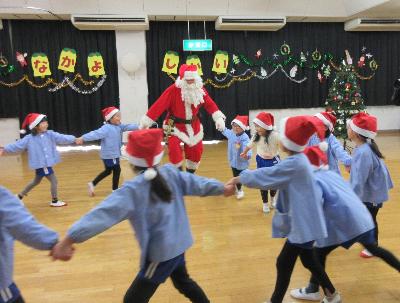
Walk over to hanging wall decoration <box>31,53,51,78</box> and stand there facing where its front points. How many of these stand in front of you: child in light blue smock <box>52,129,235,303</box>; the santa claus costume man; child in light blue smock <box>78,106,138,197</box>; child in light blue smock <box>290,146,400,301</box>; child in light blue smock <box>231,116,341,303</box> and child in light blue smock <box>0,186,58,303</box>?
6

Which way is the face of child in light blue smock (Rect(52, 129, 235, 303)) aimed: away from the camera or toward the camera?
away from the camera

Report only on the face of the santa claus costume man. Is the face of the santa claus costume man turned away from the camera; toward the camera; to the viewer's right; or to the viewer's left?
toward the camera

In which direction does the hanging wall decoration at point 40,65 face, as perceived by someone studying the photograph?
facing the viewer

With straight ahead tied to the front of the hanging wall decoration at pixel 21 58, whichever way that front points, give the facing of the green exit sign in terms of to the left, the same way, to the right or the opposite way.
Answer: the same way

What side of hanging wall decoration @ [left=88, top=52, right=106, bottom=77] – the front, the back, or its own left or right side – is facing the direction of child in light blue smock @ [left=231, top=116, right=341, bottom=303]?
front

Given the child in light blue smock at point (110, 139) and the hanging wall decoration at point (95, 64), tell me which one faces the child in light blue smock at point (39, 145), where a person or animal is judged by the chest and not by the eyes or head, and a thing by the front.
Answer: the hanging wall decoration

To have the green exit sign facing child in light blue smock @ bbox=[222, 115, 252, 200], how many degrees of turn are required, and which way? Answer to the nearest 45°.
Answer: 0° — it already faces them

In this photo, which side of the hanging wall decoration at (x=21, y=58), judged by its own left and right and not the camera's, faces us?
front

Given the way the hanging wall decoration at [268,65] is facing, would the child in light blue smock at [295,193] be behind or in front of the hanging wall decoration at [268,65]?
in front

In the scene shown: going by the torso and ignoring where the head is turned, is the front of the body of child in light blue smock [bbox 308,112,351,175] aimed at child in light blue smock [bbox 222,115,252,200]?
no

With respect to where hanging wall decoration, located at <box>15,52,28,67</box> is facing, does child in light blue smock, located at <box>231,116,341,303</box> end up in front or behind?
in front

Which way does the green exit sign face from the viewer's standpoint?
toward the camera

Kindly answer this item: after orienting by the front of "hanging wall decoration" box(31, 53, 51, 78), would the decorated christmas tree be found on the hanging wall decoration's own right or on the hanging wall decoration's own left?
on the hanging wall decoration's own left

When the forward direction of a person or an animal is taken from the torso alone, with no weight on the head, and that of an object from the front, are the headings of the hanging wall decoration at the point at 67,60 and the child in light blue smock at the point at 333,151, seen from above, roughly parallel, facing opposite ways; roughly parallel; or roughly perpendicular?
roughly perpendicular

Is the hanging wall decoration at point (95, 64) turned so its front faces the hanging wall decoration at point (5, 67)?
no

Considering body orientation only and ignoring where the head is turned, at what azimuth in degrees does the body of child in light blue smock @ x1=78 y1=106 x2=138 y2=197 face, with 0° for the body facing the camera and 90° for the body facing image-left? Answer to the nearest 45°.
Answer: approximately 315°

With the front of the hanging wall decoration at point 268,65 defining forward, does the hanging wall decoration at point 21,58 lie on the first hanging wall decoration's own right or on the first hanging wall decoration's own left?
on the first hanging wall decoration's own right

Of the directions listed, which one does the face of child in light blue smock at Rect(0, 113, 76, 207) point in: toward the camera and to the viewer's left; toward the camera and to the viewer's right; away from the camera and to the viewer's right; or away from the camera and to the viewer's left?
toward the camera and to the viewer's right

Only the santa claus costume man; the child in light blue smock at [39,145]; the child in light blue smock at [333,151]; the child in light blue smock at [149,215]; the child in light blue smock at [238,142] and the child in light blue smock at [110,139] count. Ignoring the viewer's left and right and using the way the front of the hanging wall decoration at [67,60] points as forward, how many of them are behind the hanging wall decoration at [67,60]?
0

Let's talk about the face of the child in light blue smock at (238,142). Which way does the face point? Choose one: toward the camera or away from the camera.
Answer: toward the camera

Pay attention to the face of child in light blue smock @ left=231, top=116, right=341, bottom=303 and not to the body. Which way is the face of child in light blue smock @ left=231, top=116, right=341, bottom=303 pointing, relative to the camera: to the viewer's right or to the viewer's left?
to the viewer's left
